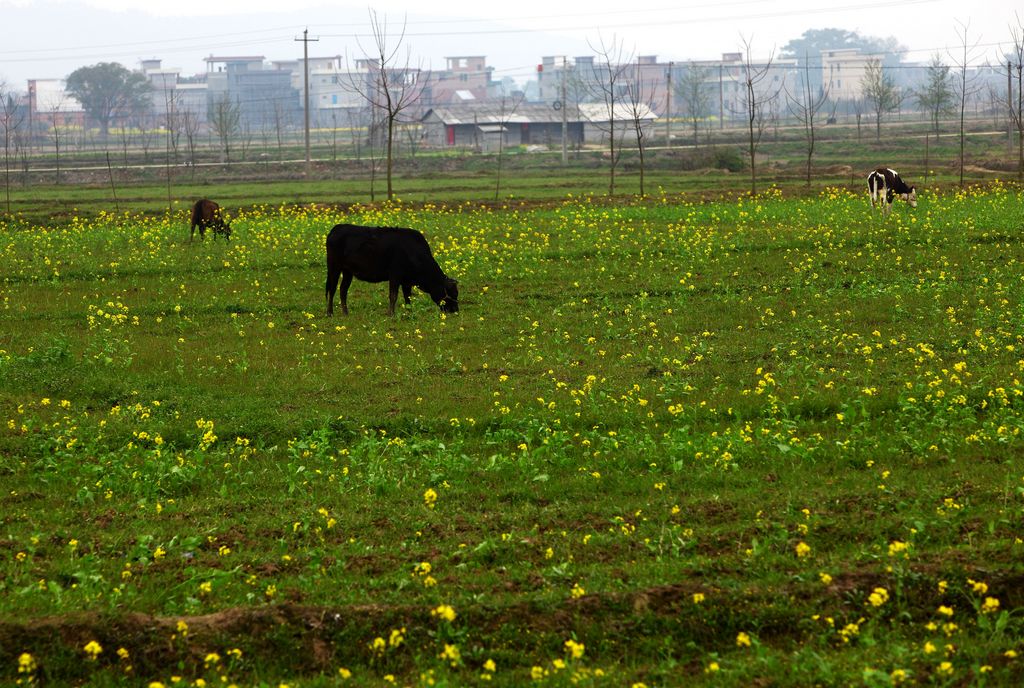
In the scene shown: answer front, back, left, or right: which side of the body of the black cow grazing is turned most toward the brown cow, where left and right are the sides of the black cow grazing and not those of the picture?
left

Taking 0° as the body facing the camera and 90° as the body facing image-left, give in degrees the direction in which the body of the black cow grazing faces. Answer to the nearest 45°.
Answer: approximately 270°

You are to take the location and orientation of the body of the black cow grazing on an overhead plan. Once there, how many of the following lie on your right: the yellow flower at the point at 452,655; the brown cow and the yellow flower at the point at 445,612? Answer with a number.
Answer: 2

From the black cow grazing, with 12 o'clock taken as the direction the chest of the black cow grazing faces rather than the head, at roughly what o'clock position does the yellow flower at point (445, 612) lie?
The yellow flower is roughly at 3 o'clock from the black cow grazing.

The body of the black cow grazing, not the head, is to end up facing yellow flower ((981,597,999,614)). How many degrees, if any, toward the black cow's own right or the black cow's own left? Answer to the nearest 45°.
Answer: approximately 90° to the black cow's own right

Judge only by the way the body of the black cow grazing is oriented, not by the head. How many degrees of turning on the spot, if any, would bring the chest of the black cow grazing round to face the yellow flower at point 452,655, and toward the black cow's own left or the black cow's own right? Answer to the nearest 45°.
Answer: approximately 90° to the black cow's own right

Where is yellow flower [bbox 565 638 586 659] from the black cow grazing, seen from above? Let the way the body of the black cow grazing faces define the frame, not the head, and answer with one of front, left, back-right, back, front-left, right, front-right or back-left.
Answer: right

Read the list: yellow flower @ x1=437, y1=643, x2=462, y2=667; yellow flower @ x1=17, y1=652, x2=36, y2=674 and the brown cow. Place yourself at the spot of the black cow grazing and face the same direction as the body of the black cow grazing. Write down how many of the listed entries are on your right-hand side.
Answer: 2

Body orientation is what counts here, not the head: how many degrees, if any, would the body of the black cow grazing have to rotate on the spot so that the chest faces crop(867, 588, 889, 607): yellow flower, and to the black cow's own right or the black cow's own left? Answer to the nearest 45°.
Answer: approximately 90° to the black cow's own right

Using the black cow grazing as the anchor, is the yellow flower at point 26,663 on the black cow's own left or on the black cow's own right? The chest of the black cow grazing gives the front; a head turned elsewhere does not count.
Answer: on the black cow's own right
